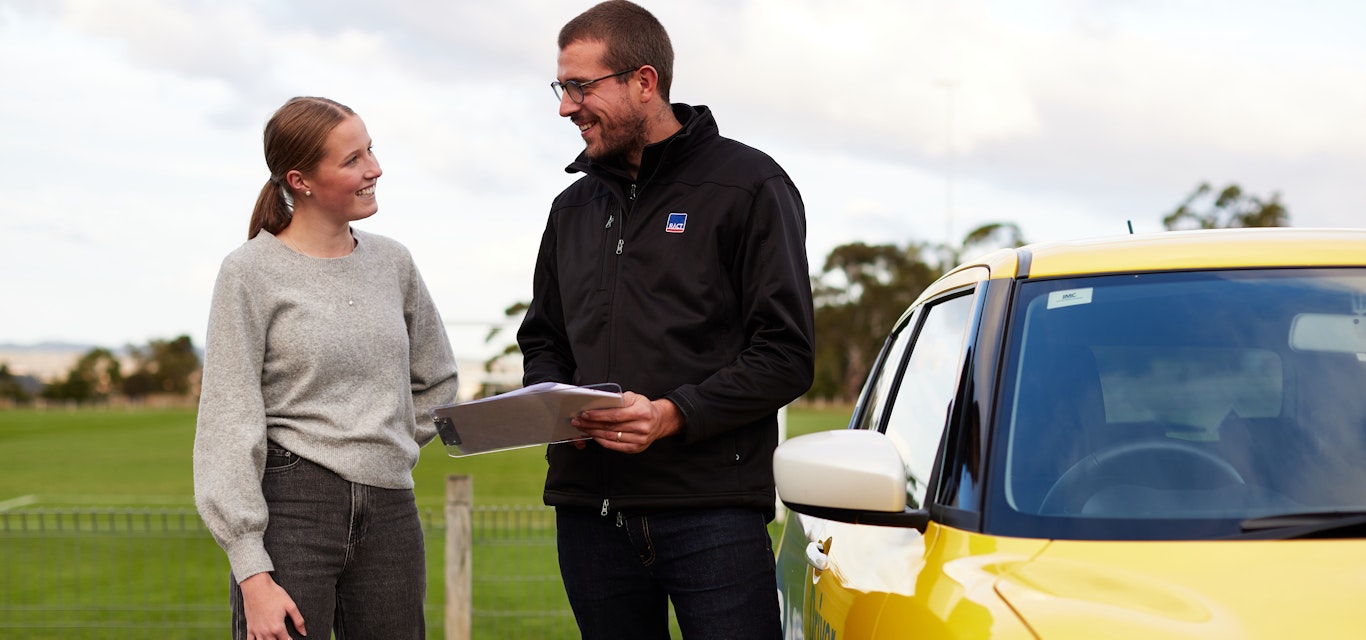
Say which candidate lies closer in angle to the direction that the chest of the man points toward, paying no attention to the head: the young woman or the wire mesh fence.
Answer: the young woman

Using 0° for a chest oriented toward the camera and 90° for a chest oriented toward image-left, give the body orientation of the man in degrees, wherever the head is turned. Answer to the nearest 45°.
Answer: approximately 45°

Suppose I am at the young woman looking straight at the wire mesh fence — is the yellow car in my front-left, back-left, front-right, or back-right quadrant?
back-right

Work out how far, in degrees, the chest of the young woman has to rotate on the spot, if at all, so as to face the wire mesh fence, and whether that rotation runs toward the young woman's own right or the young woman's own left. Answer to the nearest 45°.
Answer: approximately 135° to the young woman's own left

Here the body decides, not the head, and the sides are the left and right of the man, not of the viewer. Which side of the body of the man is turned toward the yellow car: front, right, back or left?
left

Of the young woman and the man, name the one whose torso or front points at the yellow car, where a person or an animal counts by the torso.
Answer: the young woman

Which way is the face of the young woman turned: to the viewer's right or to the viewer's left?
to the viewer's right

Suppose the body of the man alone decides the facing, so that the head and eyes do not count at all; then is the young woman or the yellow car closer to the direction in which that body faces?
the young woman

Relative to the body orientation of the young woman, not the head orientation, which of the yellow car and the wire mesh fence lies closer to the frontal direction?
the yellow car

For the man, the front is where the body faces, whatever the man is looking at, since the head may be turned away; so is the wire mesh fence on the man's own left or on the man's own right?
on the man's own right

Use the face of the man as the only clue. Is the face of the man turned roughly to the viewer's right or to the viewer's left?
to the viewer's left
